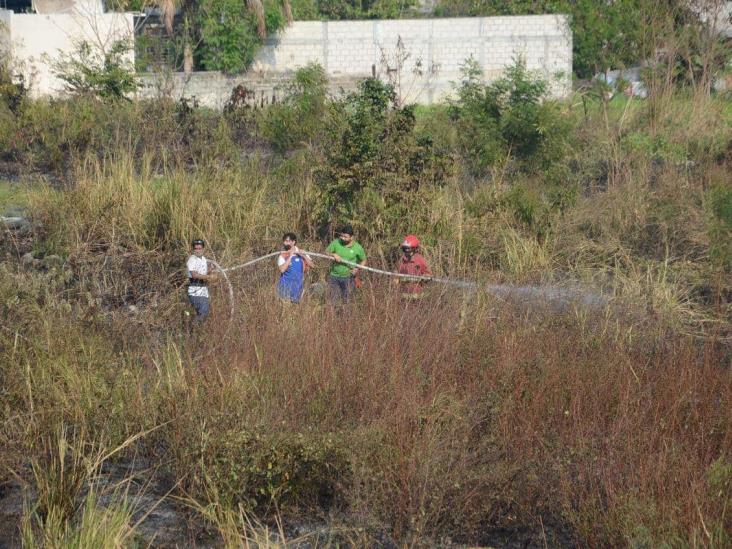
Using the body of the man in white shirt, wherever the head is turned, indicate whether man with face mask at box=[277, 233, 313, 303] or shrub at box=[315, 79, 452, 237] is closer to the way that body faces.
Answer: the man with face mask

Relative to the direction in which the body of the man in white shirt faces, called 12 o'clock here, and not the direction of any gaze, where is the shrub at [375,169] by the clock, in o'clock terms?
The shrub is roughly at 9 o'clock from the man in white shirt.

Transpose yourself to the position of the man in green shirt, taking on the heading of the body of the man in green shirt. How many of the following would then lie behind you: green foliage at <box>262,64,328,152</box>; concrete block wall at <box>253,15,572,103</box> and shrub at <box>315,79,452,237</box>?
3

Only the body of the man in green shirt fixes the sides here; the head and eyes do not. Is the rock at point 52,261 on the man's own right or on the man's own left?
on the man's own right

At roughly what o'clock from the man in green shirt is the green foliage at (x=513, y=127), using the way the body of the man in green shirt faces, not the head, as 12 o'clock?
The green foliage is roughly at 7 o'clock from the man in green shirt.

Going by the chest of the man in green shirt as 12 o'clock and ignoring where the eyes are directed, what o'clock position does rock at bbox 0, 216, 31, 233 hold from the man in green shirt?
The rock is roughly at 4 o'clock from the man in green shirt.

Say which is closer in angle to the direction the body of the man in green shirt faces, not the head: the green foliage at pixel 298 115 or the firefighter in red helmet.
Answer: the firefighter in red helmet

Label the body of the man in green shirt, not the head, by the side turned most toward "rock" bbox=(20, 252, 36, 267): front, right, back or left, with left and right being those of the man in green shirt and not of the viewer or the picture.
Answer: right

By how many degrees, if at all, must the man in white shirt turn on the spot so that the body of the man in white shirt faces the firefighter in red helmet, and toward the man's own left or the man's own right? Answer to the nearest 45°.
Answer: approximately 45° to the man's own left

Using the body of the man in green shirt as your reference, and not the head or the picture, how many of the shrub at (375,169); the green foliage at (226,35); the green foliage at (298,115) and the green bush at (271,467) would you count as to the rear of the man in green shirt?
3

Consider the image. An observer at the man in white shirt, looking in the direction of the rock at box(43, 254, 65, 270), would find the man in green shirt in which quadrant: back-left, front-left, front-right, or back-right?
back-right

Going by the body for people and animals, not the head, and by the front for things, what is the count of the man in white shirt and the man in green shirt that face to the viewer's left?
0

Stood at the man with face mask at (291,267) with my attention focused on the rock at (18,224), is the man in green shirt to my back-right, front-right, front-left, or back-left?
back-right

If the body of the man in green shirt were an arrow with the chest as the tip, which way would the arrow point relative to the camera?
toward the camera

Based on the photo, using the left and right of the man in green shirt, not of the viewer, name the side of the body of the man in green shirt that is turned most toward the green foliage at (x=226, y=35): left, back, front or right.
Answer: back

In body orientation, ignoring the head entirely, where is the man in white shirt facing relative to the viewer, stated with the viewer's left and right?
facing the viewer and to the right of the viewer

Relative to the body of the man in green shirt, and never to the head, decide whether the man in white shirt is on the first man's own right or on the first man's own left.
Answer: on the first man's own right

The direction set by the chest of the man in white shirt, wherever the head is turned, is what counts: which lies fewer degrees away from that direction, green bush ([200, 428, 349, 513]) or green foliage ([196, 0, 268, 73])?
the green bush

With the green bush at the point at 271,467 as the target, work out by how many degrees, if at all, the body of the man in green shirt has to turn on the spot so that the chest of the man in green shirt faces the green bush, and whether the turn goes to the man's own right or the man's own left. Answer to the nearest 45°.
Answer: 0° — they already face it

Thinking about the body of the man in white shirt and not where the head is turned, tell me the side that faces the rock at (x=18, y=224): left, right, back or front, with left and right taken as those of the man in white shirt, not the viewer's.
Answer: back
